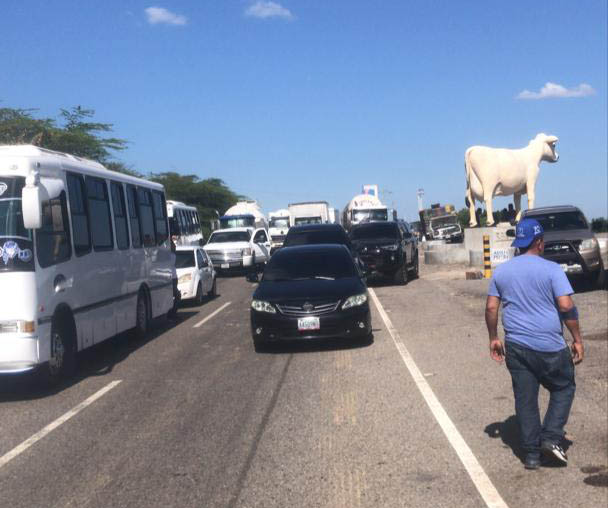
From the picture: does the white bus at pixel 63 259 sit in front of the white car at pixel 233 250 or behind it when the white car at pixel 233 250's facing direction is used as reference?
in front

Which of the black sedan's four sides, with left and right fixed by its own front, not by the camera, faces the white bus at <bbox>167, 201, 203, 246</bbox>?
back

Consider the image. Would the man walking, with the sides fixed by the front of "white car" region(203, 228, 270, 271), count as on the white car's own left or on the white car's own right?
on the white car's own left

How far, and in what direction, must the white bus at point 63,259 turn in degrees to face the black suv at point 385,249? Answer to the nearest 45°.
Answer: approximately 180°

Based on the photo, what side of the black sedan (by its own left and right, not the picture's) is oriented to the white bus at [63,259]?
right

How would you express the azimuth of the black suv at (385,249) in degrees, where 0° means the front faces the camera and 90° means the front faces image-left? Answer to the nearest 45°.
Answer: approximately 45°
